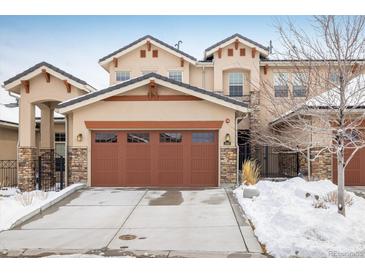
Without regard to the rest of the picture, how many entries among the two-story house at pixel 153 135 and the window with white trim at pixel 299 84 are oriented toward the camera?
2

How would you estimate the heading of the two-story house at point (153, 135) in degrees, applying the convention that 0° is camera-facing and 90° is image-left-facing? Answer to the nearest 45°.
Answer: approximately 0°

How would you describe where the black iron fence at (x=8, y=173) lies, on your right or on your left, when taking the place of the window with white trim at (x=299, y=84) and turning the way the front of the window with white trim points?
on your right
